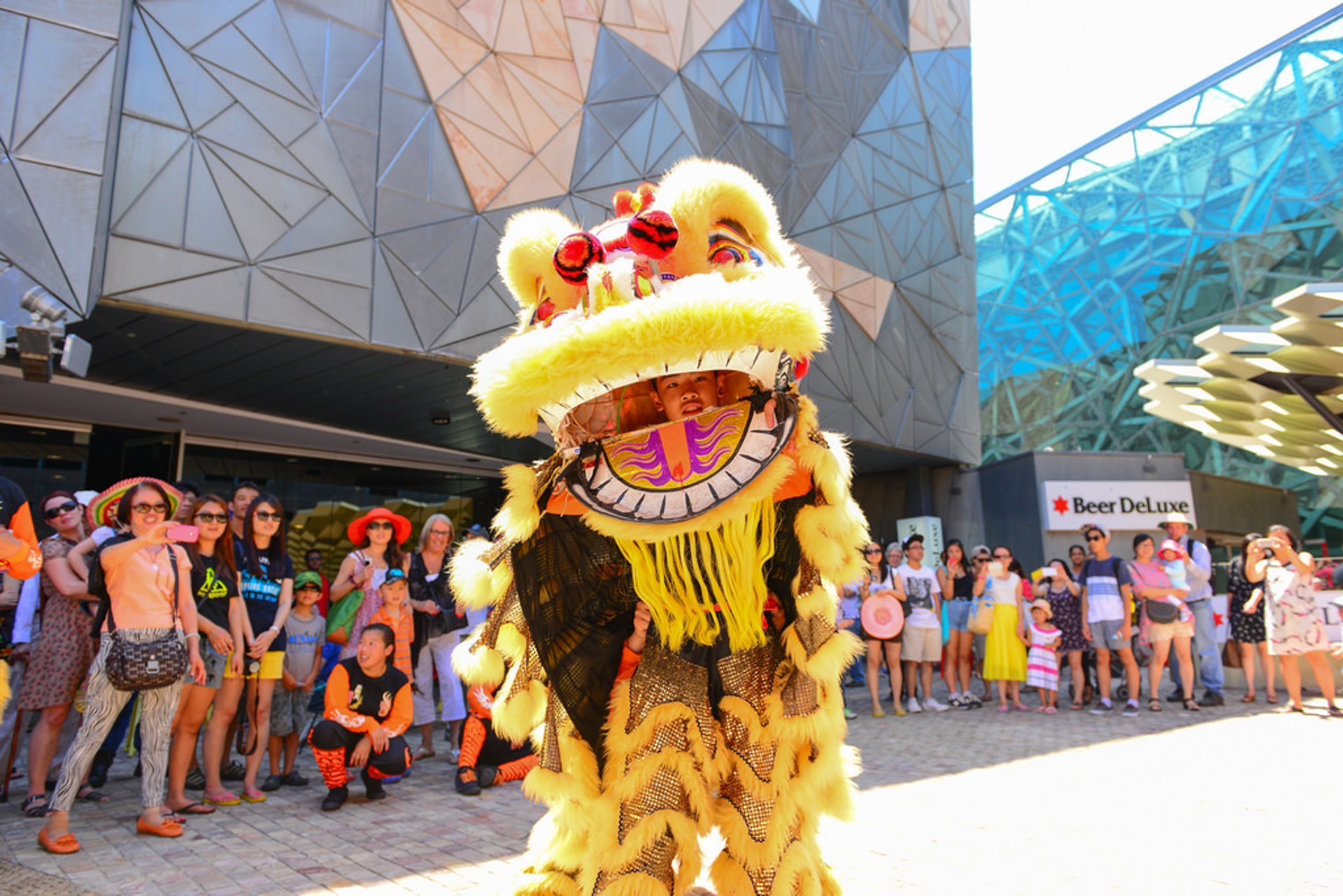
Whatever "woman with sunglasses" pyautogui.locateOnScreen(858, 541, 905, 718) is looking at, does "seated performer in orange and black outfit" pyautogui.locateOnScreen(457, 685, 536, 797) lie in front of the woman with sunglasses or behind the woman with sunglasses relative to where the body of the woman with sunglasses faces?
in front

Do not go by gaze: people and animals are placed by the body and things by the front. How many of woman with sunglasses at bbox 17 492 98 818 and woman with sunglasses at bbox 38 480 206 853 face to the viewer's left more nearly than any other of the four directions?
0

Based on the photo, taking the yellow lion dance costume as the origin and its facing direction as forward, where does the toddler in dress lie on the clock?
The toddler in dress is roughly at 7 o'clock from the yellow lion dance costume.

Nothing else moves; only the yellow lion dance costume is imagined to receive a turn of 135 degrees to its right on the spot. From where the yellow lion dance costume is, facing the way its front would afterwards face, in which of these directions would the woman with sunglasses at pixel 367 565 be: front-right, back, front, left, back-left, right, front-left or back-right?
front

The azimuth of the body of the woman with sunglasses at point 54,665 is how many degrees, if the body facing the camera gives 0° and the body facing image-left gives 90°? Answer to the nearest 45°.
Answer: approximately 315°

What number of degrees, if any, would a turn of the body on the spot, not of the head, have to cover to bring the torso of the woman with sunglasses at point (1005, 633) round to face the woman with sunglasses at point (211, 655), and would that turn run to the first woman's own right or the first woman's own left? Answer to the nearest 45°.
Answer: approximately 45° to the first woman's own right
